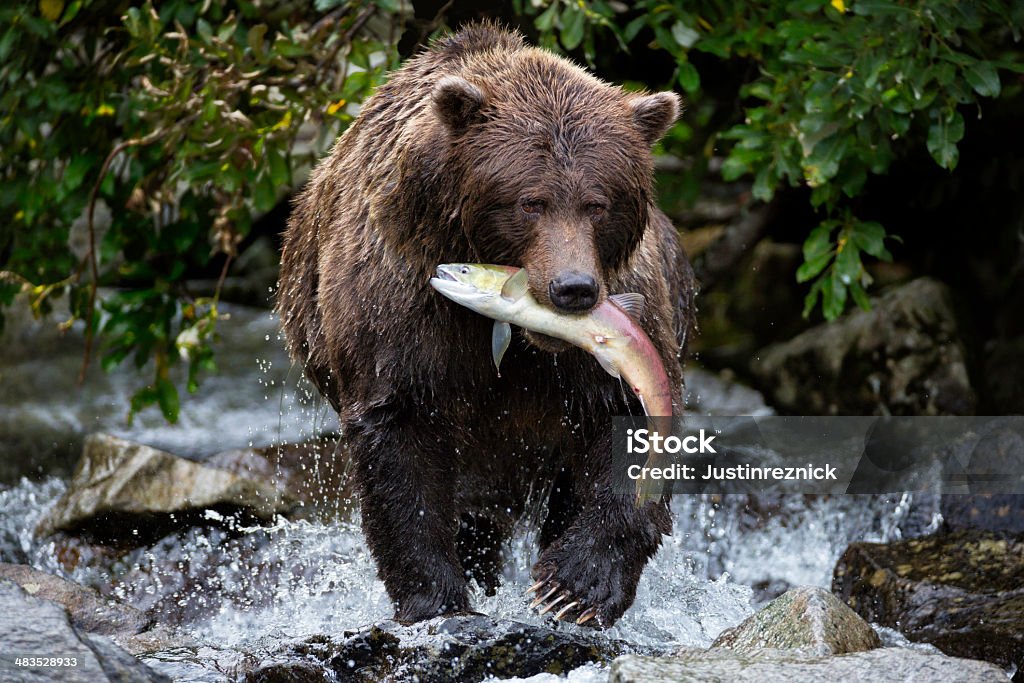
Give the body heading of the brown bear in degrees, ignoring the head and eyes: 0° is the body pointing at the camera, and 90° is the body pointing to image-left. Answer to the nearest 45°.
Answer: approximately 0°

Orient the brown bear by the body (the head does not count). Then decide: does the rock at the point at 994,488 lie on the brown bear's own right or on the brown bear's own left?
on the brown bear's own left

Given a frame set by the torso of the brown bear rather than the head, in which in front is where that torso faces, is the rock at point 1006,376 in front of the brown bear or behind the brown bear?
behind

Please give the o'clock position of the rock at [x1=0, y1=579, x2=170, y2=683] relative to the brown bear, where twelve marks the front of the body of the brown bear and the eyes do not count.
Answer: The rock is roughly at 1 o'clock from the brown bear.

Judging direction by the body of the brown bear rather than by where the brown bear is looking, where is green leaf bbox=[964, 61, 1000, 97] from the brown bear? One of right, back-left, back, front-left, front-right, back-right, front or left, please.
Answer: back-left

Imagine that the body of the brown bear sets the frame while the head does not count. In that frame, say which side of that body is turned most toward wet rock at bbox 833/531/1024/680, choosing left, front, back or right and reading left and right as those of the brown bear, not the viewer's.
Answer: left

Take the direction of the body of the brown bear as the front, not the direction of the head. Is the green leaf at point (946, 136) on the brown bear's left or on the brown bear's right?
on the brown bear's left

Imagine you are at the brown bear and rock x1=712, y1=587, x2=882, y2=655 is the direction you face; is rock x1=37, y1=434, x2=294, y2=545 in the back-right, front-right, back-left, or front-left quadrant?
back-left

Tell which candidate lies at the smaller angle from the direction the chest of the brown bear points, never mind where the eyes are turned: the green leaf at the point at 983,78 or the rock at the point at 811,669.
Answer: the rock

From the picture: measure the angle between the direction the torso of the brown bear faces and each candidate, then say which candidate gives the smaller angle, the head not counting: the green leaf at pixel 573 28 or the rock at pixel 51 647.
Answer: the rock

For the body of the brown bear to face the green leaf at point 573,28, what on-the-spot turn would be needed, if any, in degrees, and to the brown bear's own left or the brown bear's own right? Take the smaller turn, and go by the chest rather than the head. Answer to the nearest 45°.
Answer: approximately 180°
